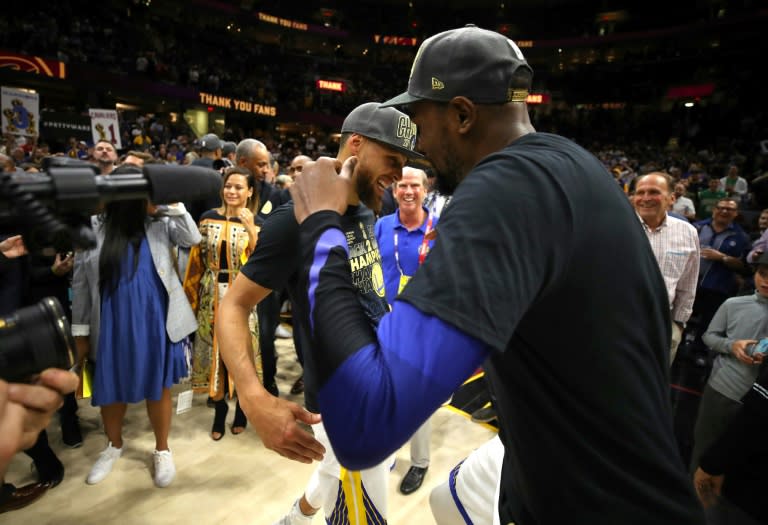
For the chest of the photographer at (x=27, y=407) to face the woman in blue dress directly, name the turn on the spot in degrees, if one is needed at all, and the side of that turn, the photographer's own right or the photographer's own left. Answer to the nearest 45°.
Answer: approximately 90° to the photographer's own left

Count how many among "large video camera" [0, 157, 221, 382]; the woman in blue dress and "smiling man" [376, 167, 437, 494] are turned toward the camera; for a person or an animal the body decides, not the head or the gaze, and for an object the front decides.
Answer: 2

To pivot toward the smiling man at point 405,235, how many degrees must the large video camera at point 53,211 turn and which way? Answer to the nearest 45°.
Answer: approximately 45° to its left

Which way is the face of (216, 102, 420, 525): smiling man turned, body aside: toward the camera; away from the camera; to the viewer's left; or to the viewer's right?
to the viewer's right

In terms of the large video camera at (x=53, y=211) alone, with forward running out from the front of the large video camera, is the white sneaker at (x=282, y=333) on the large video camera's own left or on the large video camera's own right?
on the large video camera's own left

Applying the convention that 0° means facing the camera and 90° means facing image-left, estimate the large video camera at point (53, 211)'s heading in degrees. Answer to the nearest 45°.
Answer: approximately 270°

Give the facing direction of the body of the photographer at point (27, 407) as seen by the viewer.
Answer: to the viewer's right

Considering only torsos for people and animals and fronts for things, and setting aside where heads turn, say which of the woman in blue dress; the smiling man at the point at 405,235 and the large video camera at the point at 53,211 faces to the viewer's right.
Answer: the large video camera

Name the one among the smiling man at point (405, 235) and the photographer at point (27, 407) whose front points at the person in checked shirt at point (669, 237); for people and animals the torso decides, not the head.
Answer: the photographer

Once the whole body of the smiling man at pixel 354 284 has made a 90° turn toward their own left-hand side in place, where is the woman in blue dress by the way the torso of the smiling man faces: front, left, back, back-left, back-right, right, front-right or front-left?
left
